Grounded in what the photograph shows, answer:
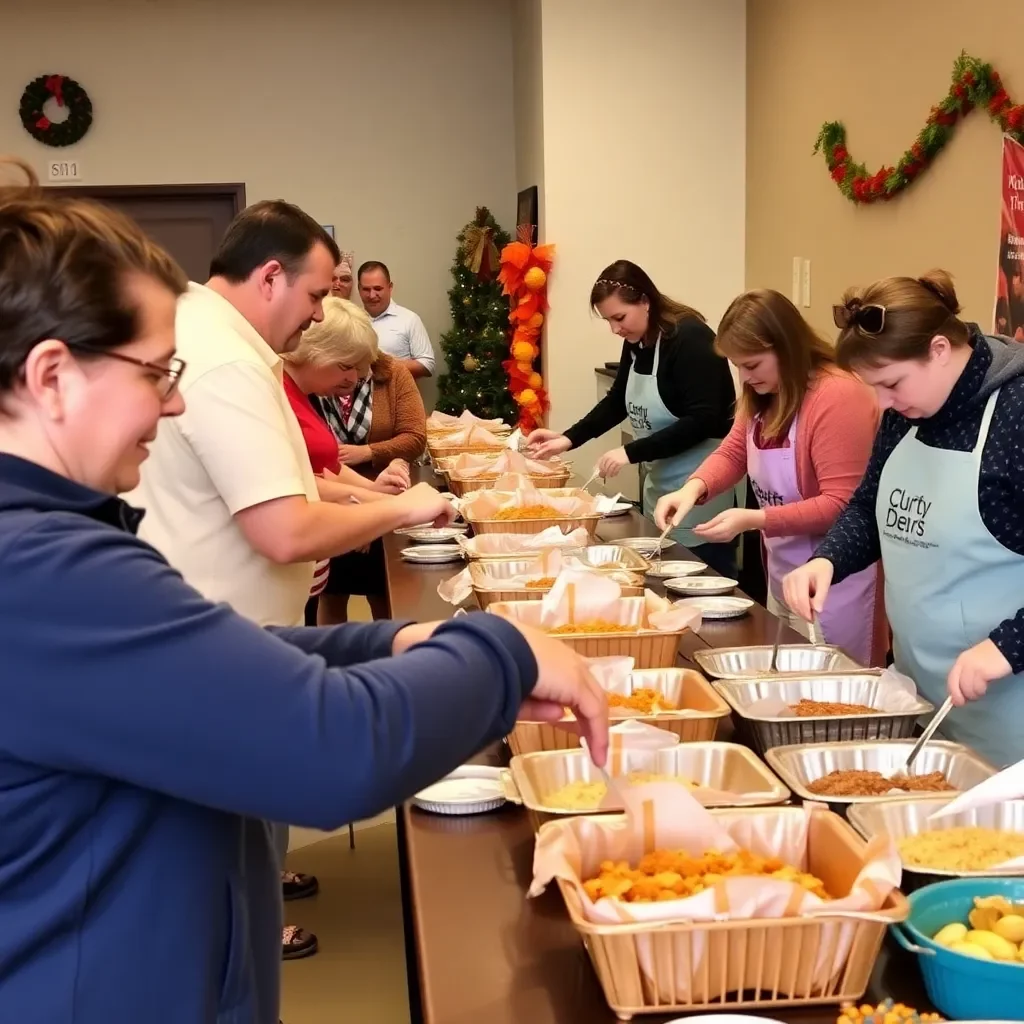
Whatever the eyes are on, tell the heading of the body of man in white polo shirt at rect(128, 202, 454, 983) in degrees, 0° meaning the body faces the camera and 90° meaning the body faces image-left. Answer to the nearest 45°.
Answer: approximately 270°

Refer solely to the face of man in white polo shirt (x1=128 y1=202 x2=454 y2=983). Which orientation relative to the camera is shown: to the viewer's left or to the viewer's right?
to the viewer's right

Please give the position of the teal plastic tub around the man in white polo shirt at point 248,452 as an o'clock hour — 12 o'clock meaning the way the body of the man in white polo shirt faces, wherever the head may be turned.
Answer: The teal plastic tub is roughly at 2 o'clock from the man in white polo shirt.

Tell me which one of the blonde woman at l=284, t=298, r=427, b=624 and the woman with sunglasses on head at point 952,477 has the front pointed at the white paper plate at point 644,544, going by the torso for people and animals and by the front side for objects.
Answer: the blonde woman

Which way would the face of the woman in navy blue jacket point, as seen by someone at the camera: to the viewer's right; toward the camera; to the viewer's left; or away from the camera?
to the viewer's right

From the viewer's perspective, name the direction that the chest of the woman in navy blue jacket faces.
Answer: to the viewer's right

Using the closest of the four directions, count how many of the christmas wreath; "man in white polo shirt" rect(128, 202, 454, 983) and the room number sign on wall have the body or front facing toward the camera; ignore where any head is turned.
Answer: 2

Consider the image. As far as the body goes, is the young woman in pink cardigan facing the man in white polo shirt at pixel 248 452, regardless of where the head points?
yes

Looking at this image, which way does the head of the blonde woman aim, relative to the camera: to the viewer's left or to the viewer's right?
to the viewer's right

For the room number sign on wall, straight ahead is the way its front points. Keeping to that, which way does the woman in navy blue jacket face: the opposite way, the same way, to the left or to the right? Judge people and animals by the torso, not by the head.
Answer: to the left

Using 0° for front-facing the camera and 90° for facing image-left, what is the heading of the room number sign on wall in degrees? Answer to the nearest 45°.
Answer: approximately 0°

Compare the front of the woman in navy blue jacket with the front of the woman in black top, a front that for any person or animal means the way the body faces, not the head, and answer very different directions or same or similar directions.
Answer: very different directions

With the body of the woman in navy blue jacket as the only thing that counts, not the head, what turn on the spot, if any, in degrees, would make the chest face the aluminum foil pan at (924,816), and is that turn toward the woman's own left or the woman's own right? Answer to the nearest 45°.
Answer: approximately 45° to the woman's own left

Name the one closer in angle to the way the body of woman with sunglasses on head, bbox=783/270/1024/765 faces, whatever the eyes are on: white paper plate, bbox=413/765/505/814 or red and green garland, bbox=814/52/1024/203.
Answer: the white paper plate

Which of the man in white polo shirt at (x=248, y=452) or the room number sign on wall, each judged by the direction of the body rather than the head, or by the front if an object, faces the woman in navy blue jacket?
the room number sign on wall
